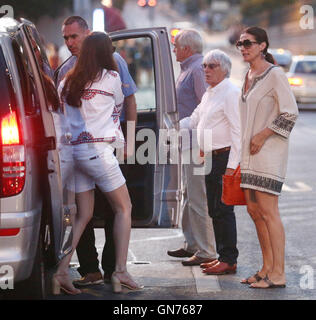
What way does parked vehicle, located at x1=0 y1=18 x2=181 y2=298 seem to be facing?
away from the camera

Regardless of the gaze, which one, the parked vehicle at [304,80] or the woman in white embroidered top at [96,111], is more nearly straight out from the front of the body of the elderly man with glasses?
the woman in white embroidered top

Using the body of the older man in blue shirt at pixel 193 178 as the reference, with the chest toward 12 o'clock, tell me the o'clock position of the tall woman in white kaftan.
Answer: The tall woman in white kaftan is roughly at 8 o'clock from the older man in blue shirt.

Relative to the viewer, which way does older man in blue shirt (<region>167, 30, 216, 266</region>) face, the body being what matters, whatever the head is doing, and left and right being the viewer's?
facing to the left of the viewer

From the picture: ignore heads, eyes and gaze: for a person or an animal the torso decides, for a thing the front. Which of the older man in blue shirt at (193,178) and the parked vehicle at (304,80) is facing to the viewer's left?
the older man in blue shirt

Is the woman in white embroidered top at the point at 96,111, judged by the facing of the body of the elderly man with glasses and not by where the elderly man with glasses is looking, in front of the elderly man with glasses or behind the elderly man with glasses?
in front

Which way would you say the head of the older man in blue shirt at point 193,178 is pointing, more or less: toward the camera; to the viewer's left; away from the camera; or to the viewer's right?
to the viewer's left

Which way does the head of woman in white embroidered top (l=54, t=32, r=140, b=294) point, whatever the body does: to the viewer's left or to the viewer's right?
to the viewer's left

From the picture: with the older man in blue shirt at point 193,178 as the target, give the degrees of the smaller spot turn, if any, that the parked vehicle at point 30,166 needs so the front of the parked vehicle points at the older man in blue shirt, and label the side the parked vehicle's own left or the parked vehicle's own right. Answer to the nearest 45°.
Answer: approximately 45° to the parked vehicle's own right

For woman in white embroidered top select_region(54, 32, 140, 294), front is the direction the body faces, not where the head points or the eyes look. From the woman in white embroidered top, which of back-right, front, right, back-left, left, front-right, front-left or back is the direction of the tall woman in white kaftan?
front-right

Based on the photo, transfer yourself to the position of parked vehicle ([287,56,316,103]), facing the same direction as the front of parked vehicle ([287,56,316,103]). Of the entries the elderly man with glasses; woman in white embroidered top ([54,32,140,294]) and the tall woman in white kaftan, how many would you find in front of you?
0

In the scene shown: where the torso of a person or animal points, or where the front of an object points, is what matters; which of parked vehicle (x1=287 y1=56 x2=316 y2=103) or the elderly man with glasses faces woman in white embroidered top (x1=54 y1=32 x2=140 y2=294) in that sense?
the elderly man with glasses

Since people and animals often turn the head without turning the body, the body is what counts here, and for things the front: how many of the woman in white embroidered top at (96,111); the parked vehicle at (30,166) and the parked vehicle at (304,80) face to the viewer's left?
0
